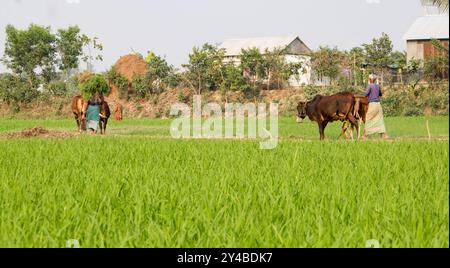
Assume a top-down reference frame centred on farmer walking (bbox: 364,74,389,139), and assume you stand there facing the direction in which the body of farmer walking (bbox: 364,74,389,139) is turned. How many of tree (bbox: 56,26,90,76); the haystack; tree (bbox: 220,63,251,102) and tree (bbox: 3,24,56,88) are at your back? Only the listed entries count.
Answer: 0

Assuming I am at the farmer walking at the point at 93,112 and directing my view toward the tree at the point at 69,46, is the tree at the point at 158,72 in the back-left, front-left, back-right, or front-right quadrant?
front-right

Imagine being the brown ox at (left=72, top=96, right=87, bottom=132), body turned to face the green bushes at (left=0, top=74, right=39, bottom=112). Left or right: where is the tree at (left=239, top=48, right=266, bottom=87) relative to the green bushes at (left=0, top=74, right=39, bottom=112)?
right

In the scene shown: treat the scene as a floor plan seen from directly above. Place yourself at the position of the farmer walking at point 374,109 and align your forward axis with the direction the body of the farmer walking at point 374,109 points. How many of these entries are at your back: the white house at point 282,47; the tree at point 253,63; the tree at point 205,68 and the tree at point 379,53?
0

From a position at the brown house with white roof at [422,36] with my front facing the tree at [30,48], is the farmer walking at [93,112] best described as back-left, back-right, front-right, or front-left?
front-left

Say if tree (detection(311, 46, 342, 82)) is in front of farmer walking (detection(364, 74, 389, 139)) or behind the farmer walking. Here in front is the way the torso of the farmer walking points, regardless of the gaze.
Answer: in front

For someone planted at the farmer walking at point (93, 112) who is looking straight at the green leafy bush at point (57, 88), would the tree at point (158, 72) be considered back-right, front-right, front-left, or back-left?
front-right

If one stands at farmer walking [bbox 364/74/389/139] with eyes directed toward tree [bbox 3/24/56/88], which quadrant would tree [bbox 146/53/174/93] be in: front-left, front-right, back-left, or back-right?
front-right

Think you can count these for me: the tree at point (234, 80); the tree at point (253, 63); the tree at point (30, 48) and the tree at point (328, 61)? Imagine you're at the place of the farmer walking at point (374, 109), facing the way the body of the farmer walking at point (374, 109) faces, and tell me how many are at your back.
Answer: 0
